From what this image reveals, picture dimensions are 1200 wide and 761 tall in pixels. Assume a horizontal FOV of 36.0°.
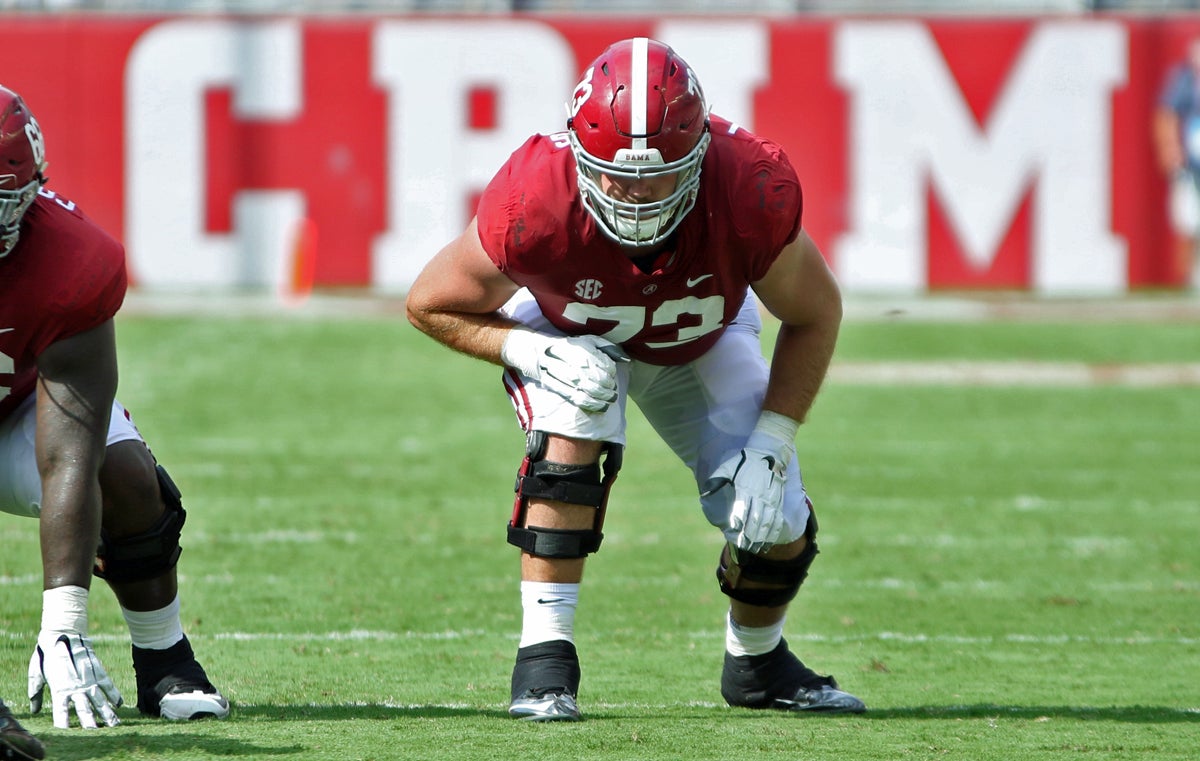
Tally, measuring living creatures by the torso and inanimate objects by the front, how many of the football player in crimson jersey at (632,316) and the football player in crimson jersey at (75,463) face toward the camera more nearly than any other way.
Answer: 2

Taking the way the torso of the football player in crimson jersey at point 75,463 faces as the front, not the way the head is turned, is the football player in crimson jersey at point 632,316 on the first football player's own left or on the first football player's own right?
on the first football player's own left

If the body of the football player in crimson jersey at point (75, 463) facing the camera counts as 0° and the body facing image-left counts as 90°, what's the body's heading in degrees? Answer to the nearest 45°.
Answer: approximately 0°

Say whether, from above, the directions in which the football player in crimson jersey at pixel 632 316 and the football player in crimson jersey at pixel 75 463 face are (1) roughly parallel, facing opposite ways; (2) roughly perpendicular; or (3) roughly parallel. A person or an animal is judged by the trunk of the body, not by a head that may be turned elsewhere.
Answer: roughly parallel

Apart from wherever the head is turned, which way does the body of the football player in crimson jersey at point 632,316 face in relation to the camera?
toward the camera

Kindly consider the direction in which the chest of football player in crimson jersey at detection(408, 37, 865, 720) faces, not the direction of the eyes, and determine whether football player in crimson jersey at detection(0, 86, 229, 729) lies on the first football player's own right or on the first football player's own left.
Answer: on the first football player's own right
